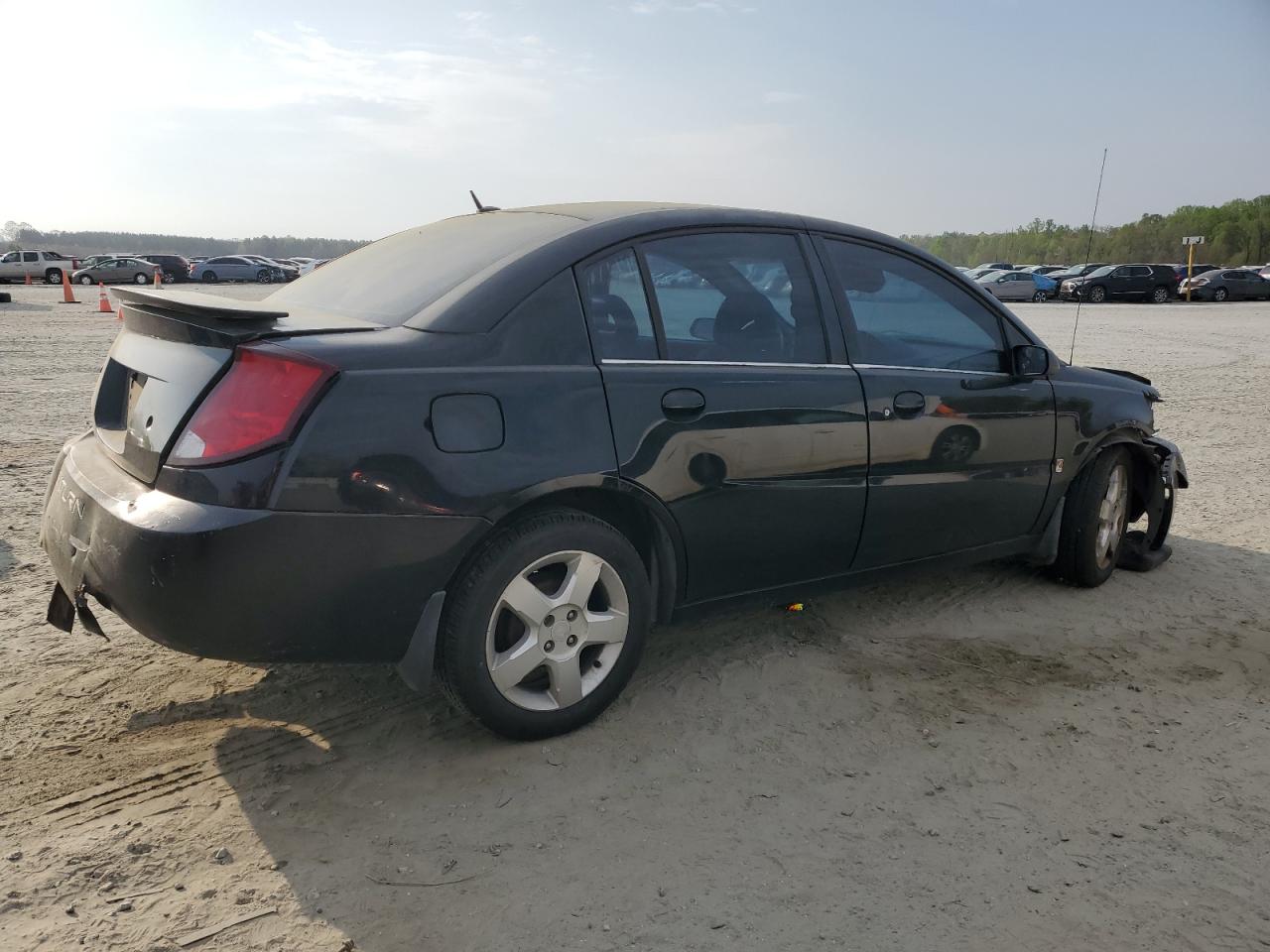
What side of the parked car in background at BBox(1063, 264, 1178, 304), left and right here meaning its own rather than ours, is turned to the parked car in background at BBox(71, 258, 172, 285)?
front

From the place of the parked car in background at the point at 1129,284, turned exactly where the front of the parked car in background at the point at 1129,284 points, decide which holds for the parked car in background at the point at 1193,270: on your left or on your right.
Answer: on your right

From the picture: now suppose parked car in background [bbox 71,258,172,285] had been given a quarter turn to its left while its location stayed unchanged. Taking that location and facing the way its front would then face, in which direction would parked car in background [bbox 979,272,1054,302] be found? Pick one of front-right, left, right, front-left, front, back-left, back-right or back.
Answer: front-left

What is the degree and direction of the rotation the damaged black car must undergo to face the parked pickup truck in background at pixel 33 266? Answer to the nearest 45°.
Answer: approximately 90° to its left

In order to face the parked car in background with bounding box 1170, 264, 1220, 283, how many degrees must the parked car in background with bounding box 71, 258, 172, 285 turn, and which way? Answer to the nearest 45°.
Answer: approximately 135° to its left

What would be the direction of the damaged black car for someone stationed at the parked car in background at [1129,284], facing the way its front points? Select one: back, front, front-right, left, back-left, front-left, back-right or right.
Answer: left

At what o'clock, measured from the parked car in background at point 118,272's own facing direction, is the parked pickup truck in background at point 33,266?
the parked pickup truck in background at point 33,266 is roughly at 12 o'clock from the parked car in background at point 118,272.

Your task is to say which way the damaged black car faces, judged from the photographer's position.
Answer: facing away from the viewer and to the right of the viewer

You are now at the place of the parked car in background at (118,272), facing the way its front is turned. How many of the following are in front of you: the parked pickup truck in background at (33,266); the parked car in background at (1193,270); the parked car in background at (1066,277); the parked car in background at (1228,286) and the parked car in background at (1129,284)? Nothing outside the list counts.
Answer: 1

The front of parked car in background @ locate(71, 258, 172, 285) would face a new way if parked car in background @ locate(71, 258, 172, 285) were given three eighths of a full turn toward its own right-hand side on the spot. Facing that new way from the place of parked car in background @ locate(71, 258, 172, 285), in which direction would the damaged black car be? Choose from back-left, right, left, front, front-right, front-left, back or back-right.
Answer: back-right

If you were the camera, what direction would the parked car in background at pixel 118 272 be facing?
facing to the left of the viewer

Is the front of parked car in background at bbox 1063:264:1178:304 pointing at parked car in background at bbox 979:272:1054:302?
yes

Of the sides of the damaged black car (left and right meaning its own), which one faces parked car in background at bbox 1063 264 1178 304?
front

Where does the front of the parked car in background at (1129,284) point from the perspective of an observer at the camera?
facing to the left of the viewer
